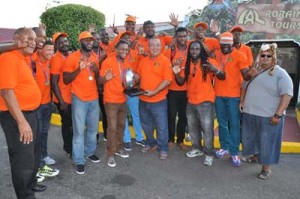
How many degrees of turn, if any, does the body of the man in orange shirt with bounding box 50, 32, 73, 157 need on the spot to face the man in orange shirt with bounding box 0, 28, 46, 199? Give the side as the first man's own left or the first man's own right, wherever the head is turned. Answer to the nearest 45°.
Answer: approximately 45° to the first man's own right

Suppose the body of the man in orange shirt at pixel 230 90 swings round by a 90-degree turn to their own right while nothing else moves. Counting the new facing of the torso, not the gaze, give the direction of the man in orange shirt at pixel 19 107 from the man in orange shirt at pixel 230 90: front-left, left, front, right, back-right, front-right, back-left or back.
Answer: front-left

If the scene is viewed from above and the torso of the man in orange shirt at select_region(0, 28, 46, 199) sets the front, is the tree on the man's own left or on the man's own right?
on the man's own left

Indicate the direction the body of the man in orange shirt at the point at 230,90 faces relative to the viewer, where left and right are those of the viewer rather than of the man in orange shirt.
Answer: facing the viewer

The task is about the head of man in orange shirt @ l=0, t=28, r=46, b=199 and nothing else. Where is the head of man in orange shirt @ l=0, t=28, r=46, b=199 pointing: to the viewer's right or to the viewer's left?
to the viewer's right

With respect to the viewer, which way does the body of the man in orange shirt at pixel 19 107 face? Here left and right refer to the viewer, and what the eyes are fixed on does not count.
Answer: facing to the right of the viewer

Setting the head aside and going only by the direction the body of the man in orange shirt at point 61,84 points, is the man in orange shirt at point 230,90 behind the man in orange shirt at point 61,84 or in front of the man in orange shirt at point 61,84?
in front

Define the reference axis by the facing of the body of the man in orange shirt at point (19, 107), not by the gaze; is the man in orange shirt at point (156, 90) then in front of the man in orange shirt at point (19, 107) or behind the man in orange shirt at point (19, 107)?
in front

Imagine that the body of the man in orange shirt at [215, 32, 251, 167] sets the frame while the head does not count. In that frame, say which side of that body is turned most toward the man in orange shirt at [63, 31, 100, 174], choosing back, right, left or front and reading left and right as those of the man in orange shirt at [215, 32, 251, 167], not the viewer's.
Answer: right

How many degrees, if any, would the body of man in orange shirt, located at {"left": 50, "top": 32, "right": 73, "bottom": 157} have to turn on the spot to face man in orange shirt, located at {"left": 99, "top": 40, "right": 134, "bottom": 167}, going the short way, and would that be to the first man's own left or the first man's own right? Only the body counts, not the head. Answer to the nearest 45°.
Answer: approximately 45° to the first man's own left

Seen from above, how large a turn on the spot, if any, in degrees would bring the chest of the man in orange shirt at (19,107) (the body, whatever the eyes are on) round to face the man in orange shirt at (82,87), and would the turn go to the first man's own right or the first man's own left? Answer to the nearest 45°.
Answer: approximately 45° to the first man's own left

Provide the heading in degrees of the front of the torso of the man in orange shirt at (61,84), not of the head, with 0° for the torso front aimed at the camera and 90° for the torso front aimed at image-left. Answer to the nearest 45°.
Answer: approximately 315°
